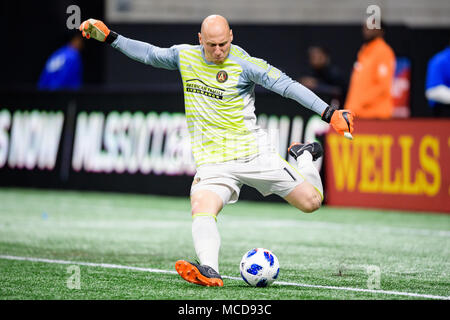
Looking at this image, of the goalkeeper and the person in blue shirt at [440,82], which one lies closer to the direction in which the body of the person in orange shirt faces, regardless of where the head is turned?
the goalkeeper

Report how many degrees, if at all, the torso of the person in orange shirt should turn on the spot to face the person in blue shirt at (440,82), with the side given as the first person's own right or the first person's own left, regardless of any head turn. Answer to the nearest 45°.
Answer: approximately 135° to the first person's own left

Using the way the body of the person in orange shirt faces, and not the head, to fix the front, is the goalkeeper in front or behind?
in front

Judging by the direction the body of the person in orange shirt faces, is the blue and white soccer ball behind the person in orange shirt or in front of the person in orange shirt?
in front

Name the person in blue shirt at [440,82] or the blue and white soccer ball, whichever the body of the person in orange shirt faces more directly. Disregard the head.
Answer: the blue and white soccer ball

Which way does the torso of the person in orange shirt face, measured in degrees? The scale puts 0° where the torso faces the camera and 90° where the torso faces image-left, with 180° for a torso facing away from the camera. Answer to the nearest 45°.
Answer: approximately 45°
